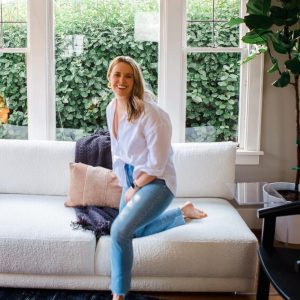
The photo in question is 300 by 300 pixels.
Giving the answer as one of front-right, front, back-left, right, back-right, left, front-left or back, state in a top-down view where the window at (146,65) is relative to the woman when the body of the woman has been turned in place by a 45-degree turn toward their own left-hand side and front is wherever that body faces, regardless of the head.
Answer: back

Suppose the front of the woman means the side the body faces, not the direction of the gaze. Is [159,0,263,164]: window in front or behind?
behind

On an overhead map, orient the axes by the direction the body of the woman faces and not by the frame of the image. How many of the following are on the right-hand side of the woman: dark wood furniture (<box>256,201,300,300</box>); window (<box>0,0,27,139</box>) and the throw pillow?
2

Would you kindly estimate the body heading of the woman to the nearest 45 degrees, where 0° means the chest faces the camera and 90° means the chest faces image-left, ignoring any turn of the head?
approximately 45°

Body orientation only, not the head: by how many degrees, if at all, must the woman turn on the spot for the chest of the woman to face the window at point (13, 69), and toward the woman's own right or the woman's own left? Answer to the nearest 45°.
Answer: approximately 90° to the woman's own right

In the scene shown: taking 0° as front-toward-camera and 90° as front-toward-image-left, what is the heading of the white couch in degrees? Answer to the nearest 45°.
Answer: approximately 0°

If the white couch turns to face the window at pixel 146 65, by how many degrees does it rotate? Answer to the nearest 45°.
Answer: approximately 180°

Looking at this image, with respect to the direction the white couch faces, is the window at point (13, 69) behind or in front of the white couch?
behind

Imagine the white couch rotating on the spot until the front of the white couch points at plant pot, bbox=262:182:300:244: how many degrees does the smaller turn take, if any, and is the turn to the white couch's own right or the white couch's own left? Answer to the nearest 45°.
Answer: approximately 135° to the white couch's own left

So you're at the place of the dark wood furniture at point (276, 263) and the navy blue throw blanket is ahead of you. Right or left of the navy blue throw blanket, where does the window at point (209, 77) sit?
right

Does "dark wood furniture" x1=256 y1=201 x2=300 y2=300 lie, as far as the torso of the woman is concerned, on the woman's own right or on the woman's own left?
on the woman's own left
